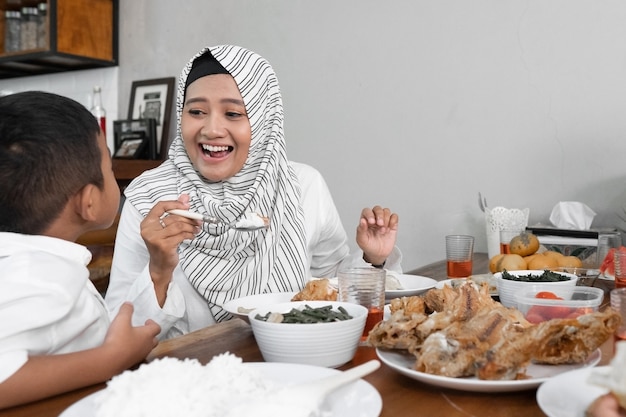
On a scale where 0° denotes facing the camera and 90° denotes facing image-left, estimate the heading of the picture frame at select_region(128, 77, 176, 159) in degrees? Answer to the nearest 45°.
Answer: approximately 45°

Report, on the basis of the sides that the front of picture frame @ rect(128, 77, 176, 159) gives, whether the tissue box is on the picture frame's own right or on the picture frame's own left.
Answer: on the picture frame's own left

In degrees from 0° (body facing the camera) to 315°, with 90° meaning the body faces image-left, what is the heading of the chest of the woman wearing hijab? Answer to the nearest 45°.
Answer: approximately 0°

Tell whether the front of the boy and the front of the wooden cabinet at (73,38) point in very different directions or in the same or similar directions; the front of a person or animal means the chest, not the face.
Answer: very different directions

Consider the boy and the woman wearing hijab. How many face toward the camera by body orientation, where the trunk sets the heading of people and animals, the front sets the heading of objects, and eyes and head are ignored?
1

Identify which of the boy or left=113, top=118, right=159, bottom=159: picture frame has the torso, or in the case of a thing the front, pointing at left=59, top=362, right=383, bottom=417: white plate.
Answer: the picture frame

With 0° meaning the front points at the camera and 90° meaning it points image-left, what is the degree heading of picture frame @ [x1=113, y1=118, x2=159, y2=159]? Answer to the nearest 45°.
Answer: approximately 0°

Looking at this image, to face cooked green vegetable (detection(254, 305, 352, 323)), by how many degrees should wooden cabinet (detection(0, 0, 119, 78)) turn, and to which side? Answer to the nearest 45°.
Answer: approximately 45° to its left

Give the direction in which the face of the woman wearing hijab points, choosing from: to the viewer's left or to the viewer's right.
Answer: to the viewer's left

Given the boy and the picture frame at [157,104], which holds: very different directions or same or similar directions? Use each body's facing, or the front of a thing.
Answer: very different directions
